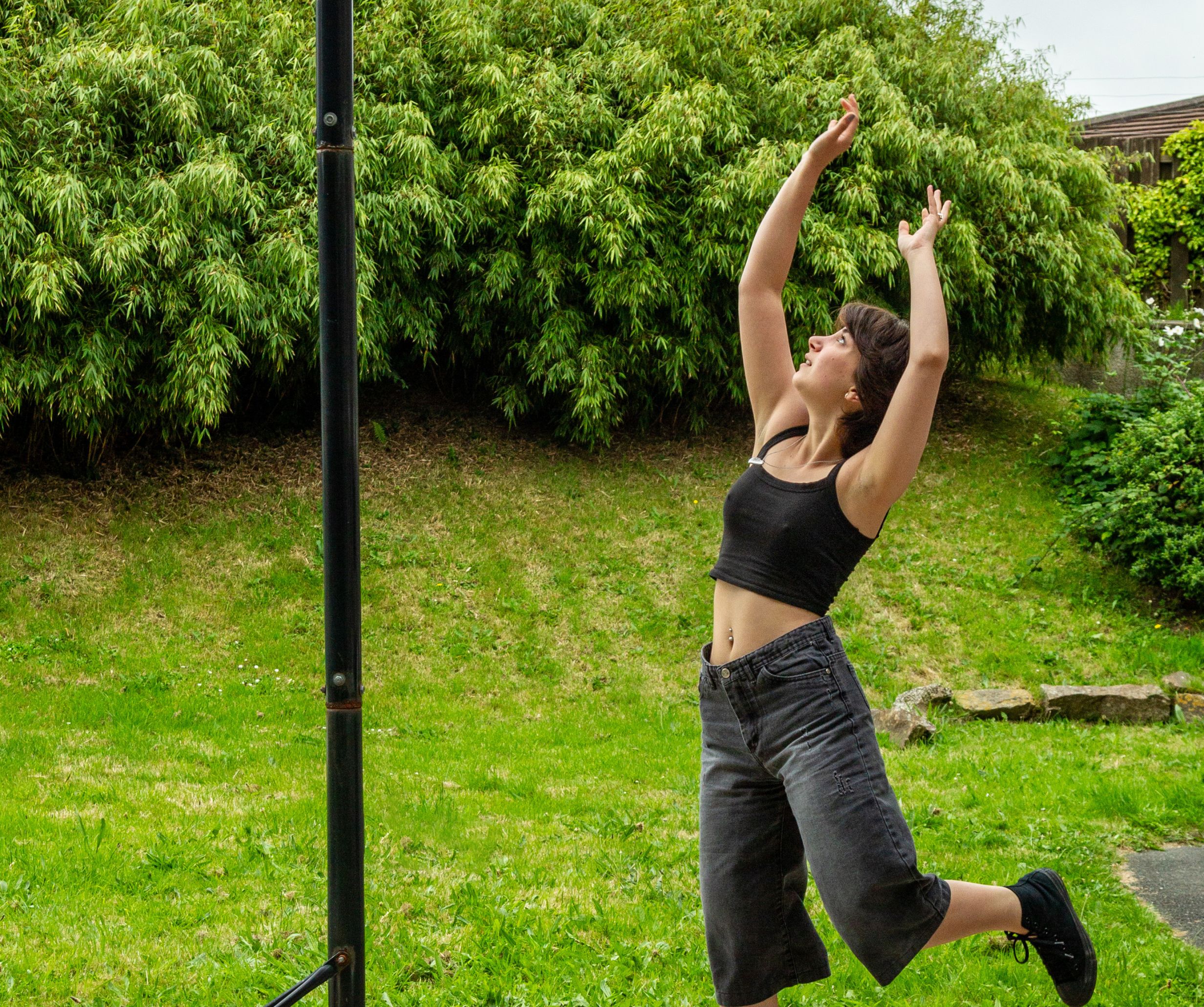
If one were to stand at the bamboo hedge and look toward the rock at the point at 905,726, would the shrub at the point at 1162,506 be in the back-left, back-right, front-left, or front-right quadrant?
front-left

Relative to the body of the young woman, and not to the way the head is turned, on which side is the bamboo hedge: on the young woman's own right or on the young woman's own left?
on the young woman's own right

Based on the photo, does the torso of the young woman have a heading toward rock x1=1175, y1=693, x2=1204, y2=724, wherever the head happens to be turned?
no

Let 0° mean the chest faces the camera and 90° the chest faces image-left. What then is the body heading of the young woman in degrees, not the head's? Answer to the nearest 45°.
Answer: approximately 45°

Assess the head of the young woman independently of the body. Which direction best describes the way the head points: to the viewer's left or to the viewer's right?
to the viewer's left

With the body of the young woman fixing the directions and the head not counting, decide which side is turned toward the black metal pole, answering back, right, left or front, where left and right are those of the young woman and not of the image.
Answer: front

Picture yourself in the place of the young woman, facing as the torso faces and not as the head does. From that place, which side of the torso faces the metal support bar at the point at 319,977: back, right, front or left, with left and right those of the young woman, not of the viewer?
front

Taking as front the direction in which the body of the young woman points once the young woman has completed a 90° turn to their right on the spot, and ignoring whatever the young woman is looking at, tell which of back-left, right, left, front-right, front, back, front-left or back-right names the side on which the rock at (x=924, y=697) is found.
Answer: front-right

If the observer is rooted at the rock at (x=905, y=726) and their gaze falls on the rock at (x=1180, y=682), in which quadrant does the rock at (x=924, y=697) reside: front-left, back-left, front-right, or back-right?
front-left

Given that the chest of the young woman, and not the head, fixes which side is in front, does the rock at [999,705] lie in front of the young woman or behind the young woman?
behind

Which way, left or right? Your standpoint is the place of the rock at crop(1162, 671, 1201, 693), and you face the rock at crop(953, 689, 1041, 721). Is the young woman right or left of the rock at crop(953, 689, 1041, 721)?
left

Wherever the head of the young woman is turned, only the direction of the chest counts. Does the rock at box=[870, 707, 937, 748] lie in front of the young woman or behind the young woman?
behind

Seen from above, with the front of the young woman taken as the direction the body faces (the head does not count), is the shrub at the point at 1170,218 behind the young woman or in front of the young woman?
behind
